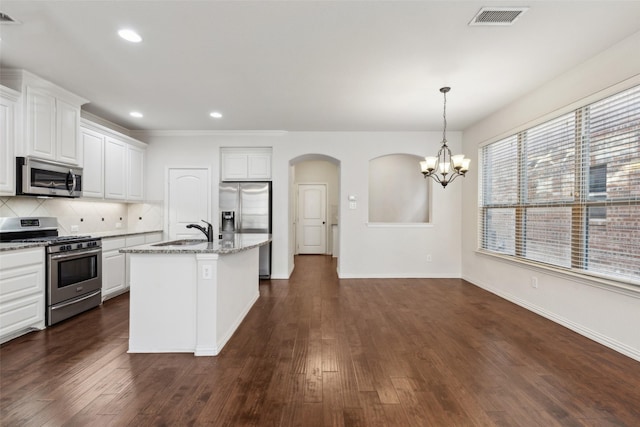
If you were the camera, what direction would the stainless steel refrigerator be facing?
facing the viewer

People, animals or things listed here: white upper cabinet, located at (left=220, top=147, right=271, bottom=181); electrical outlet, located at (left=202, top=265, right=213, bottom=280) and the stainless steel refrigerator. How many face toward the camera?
3

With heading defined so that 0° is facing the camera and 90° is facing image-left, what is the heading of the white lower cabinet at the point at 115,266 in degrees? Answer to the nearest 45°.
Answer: approximately 315°

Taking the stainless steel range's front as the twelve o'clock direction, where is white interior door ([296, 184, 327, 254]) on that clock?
The white interior door is roughly at 10 o'clock from the stainless steel range.

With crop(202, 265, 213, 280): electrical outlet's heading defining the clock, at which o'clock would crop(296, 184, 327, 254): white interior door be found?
The white interior door is roughly at 7 o'clock from the electrical outlet.

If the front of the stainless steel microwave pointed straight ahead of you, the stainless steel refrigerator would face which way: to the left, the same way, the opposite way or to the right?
to the right

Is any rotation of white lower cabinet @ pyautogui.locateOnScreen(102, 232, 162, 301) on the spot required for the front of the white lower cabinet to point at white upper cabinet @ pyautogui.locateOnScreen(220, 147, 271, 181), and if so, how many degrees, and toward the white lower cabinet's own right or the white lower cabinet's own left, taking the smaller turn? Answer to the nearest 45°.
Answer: approximately 45° to the white lower cabinet's own left

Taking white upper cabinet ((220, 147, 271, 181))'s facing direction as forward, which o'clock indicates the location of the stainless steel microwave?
The stainless steel microwave is roughly at 2 o'clock from the white upper cabinet.

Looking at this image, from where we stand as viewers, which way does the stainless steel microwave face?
facing the viewer and to the right of the viewer

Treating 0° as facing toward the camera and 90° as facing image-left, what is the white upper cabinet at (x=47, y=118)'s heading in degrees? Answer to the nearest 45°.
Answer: approximately 315°

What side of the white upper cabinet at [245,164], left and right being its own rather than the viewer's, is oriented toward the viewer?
front

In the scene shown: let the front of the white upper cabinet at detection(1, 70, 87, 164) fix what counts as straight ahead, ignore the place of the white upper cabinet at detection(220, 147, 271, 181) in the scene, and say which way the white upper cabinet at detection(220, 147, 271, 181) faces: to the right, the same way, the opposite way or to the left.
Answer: to the right

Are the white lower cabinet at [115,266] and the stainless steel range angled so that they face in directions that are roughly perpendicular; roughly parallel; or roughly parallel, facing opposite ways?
roughly parallel

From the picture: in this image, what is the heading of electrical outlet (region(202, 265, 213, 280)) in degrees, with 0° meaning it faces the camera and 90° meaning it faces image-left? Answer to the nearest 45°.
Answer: approximately 0°
